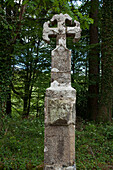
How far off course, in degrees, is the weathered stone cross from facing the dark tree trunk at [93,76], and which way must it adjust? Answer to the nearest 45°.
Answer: approximately 180°

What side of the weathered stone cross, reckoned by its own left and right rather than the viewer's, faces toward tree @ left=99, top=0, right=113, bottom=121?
back

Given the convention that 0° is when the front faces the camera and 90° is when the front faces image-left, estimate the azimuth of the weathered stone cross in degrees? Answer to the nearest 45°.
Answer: approximately 0°
